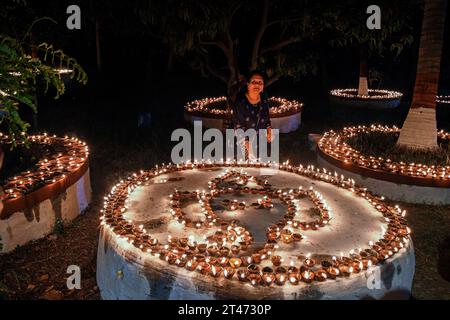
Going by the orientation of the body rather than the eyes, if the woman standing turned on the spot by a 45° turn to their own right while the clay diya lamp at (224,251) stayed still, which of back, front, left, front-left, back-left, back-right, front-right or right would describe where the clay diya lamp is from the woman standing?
front-left

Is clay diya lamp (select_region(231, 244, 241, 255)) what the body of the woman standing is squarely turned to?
yes

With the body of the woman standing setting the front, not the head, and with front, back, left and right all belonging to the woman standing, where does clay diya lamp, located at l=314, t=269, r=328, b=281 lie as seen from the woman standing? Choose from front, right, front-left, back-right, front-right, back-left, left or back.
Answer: front

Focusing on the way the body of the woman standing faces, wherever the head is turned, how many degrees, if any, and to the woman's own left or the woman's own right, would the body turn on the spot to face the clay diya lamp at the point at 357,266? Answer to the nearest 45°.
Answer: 0° — they already face it

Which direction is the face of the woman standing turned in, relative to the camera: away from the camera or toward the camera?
toward the camera

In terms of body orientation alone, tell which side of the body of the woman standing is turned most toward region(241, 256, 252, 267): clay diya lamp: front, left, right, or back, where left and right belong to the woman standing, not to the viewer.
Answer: front

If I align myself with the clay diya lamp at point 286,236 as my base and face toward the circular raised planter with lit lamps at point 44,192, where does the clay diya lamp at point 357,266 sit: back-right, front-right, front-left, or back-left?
back-left

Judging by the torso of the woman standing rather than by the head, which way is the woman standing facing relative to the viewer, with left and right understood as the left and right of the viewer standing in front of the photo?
facing the viewer

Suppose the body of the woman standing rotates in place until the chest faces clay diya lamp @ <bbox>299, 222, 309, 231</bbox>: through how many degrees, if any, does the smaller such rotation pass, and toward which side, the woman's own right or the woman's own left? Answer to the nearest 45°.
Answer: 0° — they already face it

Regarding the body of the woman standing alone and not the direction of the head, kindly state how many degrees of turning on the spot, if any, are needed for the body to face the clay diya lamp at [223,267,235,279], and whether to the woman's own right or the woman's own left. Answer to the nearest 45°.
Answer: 0° — they already face it

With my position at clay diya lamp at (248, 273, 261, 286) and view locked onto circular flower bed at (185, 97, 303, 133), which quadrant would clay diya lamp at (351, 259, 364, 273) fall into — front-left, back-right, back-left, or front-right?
front-right

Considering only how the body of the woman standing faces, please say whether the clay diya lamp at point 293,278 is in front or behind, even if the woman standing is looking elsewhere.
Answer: in front

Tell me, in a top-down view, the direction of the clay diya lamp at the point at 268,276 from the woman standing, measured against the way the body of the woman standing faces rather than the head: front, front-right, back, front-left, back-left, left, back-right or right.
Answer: front

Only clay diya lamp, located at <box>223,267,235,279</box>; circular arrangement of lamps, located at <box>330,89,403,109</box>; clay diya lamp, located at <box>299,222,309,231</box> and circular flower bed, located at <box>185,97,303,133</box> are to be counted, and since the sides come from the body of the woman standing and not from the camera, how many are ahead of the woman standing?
2

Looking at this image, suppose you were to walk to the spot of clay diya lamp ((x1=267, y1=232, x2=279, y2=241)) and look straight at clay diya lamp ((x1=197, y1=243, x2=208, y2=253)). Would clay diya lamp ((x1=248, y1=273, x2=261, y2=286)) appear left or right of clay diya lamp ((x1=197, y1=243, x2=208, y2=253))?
left

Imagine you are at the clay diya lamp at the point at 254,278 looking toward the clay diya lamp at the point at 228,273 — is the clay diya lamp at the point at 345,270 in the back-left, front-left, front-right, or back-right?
back-right

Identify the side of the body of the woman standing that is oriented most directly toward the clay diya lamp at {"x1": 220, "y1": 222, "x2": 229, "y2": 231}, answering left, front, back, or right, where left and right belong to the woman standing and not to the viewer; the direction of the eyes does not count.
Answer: front

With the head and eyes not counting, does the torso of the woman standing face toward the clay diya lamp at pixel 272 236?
yes

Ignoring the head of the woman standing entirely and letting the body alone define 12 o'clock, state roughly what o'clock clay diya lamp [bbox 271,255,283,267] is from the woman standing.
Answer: The clay diya lamp is roughly at 12 o'clock from the woman standing.
